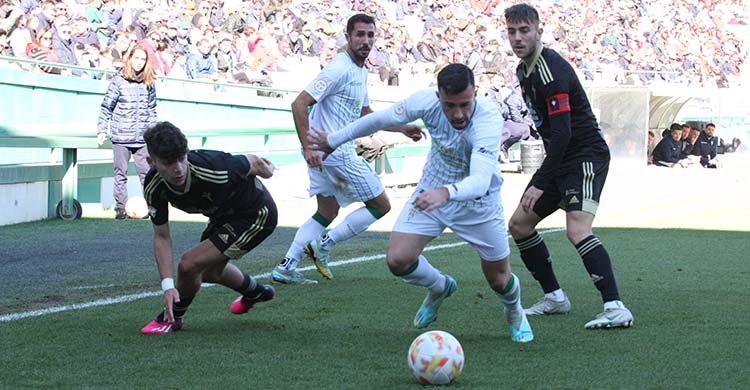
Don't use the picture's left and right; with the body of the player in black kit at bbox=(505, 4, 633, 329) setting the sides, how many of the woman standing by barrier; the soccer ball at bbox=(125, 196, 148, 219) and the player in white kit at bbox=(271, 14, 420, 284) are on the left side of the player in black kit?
0

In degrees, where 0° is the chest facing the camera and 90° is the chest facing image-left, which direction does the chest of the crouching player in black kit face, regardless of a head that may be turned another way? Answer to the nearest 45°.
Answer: approximately 45°

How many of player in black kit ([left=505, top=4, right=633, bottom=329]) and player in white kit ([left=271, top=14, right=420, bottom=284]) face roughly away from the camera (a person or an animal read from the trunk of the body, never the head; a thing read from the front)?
0

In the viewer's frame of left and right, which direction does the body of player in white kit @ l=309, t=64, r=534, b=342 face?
facing the viewer

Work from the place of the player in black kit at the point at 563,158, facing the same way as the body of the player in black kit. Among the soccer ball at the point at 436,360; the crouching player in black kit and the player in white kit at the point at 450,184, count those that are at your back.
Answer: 0

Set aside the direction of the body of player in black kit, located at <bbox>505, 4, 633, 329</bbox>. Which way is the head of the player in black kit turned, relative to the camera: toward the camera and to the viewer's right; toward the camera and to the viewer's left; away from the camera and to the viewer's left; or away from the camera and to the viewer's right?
toward the camera and to the viewer's left

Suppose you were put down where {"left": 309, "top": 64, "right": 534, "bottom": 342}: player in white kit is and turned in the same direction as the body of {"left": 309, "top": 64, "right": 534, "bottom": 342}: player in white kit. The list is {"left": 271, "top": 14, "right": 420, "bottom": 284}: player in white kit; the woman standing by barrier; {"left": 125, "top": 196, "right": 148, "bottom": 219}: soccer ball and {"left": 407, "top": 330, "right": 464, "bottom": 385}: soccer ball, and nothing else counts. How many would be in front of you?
1

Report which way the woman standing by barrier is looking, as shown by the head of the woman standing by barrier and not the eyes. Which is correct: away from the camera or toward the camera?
toward the camera

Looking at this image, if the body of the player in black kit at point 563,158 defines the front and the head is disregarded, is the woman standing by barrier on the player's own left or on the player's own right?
on the player's own right

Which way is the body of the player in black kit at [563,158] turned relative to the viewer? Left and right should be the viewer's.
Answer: facing the viewer and to the left of the viewer

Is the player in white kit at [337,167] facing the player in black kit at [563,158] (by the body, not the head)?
yes

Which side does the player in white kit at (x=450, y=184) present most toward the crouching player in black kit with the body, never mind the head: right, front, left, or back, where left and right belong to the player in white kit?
right
